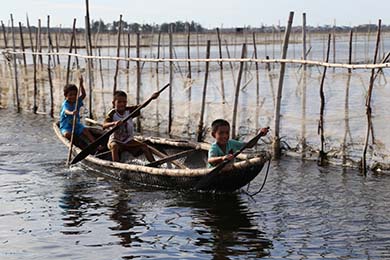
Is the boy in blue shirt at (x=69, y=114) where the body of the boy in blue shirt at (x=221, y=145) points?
no

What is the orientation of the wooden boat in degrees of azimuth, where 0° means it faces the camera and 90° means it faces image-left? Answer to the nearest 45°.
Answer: approximately 315°

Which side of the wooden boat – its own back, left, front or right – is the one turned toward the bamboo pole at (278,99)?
left

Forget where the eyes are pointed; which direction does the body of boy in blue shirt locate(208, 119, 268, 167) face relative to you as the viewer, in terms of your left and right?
facing the viewer and to the right of the viewer

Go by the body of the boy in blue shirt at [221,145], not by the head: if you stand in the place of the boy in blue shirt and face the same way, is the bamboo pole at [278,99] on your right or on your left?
on your left
